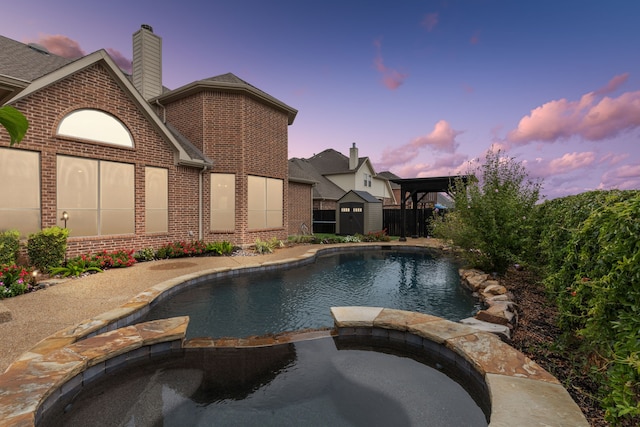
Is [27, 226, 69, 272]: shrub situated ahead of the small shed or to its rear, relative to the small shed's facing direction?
ahead

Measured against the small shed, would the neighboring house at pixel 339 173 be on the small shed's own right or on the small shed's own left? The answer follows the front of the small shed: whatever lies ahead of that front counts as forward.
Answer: on the small shed's own right

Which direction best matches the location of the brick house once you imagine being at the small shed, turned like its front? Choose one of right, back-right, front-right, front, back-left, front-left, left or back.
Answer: front

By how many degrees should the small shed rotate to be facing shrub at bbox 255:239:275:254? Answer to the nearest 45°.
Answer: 0° — it already faces it

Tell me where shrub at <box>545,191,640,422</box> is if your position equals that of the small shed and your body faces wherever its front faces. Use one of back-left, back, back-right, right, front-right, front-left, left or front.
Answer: front-left

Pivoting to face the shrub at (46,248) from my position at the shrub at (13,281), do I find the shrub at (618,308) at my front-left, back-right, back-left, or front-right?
back-right

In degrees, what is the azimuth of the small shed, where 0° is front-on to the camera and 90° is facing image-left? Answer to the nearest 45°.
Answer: approximately 45°

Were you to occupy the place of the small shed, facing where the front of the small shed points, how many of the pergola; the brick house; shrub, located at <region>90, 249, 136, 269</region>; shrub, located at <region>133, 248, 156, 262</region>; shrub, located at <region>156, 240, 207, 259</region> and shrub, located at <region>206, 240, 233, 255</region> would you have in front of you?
5

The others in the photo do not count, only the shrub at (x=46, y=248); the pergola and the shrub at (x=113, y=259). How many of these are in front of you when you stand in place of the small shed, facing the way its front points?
2

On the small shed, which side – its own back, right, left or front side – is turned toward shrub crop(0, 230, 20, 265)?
front
